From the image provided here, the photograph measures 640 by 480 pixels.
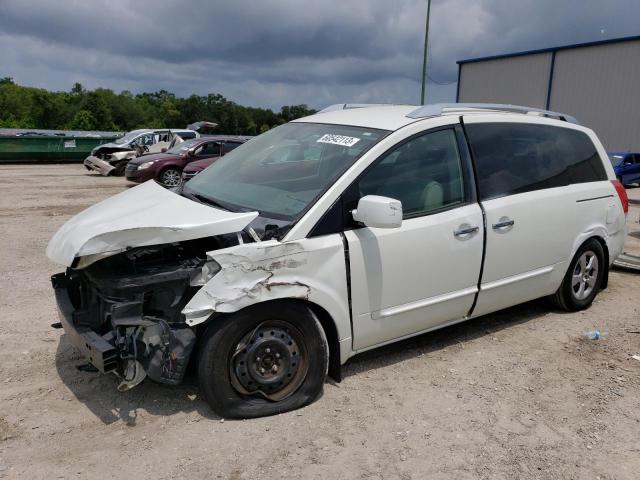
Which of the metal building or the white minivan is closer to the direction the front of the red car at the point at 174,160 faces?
the white minivan

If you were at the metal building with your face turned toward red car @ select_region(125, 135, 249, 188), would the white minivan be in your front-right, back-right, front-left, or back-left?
front-left

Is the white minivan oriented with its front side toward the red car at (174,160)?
no

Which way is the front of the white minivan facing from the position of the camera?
facing the viewer and to the left of the viewer

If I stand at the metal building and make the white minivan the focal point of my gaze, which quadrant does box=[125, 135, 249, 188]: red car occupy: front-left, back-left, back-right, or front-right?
front-right

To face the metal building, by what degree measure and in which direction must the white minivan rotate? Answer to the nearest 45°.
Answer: approximately 180°

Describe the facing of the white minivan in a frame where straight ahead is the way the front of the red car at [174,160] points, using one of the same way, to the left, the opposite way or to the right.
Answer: the same way

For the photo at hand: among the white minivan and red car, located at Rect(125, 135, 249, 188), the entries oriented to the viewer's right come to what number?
0

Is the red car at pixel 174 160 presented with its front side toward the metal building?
no

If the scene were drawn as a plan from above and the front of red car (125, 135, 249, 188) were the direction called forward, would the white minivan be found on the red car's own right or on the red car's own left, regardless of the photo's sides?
on the red car's own left
